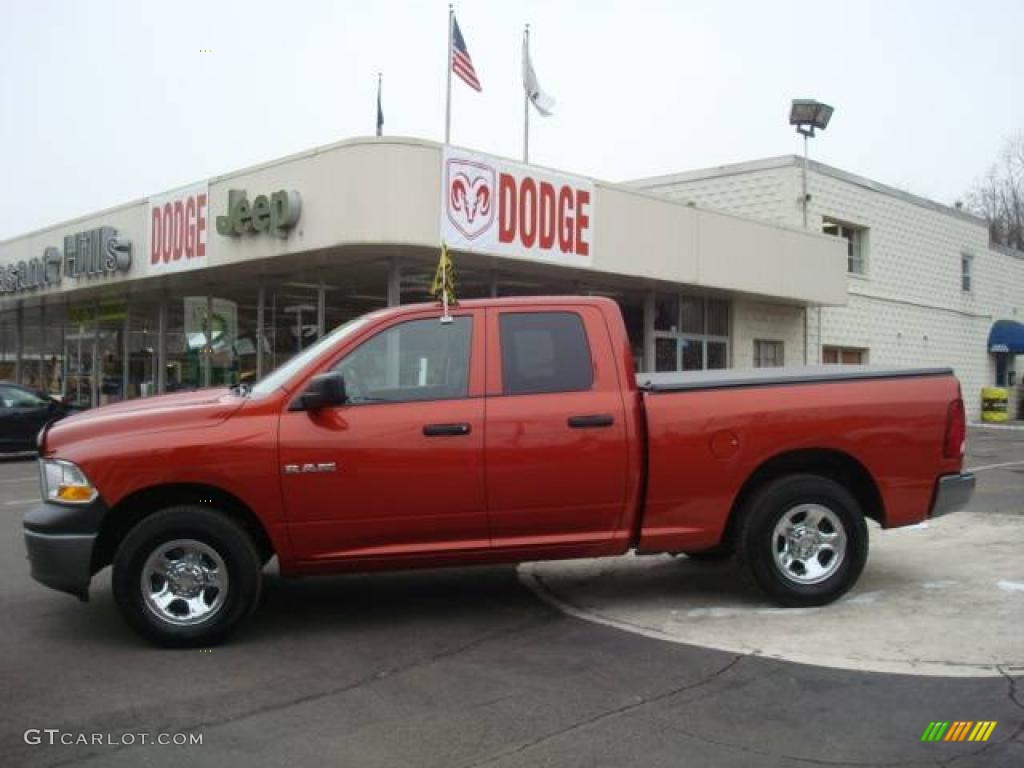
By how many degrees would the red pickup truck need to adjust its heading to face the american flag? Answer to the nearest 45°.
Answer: approximately 90° to its right

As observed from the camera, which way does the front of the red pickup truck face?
facing to the left of the viewer

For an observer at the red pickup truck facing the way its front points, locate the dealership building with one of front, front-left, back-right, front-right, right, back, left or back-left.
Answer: right

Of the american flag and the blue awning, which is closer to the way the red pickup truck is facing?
the american flag

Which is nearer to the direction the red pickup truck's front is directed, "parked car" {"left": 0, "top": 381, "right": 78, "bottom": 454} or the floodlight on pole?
the parked car
